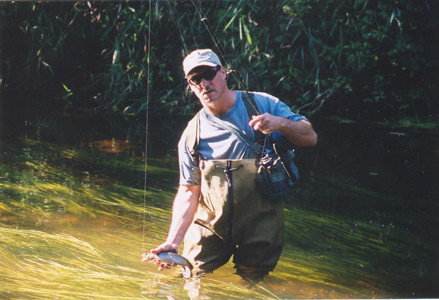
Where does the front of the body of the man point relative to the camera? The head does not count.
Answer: toward the camera

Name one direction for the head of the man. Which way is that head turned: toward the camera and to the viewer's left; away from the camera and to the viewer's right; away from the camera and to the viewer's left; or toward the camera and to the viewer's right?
toward the camera and to the viewer's left
